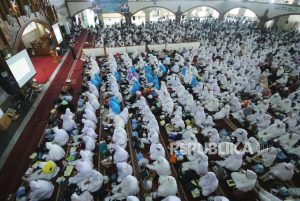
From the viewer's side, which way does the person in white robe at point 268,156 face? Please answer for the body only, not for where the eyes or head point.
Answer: to the viewer's left

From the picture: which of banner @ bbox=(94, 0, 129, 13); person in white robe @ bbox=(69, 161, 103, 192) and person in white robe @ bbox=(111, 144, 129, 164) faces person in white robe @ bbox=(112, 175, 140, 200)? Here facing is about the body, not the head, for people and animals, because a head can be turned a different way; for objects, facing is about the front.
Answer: the banner

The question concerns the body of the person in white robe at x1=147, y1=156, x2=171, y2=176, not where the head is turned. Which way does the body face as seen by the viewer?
to the viewer's left

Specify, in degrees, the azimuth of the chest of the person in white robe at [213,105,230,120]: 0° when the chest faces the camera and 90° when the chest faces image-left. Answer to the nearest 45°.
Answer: approximately 90°

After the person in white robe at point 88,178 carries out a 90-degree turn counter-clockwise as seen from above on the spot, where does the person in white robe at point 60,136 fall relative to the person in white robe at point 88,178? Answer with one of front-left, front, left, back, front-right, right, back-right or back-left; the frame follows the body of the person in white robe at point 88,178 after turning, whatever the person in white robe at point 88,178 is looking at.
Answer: back

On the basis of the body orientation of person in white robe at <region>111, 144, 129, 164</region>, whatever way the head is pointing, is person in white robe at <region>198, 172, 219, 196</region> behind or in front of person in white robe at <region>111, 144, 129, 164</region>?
behind

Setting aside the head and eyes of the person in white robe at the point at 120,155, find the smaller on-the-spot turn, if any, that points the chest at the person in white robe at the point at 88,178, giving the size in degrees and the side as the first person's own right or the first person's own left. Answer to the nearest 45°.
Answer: approximately 45° to the first person's own left

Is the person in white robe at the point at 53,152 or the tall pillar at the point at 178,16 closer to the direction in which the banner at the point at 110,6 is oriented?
the person in white robe

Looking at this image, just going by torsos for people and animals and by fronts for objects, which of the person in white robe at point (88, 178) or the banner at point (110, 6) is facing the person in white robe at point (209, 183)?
the banner

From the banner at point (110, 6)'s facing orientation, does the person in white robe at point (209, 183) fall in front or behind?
in front

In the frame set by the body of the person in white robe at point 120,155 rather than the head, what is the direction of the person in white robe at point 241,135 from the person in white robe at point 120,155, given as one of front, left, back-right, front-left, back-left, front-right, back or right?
back

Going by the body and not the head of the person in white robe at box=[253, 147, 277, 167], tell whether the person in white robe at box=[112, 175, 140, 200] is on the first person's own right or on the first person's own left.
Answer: on the first person's own left

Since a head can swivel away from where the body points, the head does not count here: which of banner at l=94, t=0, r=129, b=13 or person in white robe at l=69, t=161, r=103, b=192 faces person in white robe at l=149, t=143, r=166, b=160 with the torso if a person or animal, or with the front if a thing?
the banner
